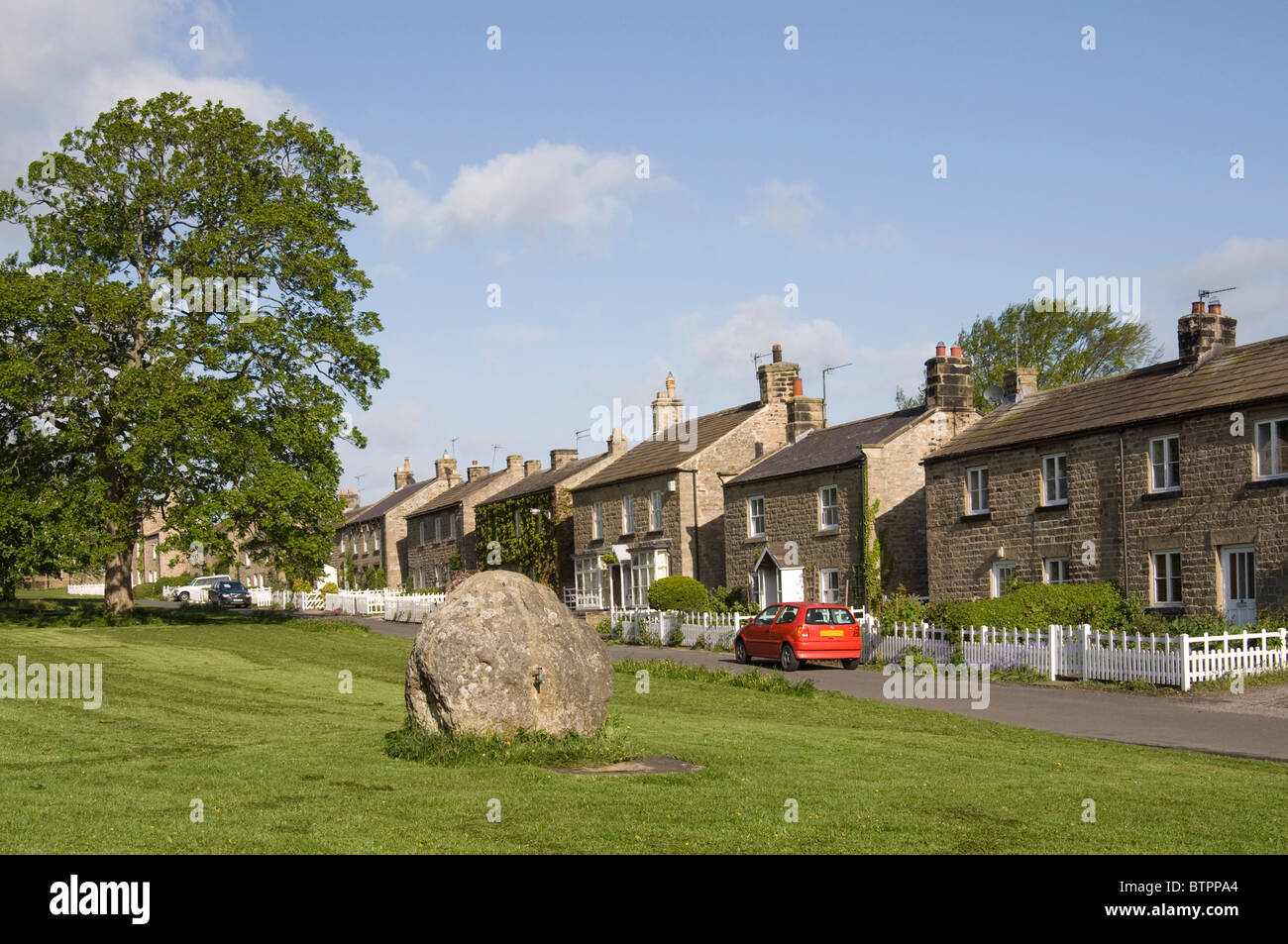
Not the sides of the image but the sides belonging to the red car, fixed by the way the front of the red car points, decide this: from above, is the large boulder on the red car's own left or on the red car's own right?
on the red car's own left

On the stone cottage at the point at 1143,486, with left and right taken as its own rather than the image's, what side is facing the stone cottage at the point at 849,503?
right

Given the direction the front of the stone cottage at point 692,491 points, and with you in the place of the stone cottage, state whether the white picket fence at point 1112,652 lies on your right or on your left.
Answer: on your left

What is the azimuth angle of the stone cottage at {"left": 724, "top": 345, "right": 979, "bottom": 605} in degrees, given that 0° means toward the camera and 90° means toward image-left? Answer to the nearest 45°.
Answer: approximately 45°

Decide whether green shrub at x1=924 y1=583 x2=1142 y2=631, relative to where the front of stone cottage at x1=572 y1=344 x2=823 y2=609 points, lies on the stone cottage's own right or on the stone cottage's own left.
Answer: on the stone cottage's own left

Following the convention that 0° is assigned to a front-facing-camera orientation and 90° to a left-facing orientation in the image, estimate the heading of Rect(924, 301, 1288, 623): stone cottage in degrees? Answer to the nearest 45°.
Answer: approximately 45°

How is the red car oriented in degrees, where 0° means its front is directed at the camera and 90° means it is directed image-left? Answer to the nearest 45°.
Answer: approximately 135°

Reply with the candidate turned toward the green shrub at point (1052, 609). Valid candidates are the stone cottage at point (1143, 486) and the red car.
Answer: the stone cottage

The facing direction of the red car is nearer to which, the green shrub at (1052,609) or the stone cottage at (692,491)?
the stone cottage
